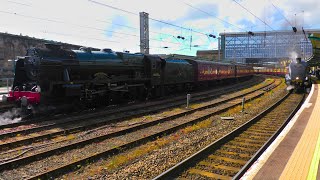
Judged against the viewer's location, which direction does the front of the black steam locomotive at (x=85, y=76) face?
facing the viewer and to the left of the viewer

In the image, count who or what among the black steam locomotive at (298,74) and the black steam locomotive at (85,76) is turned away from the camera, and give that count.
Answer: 0

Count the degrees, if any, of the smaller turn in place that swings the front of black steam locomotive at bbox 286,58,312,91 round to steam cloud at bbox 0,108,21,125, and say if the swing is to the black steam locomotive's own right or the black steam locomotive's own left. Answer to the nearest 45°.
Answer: approximately 45° to the black steam locomotive's own right

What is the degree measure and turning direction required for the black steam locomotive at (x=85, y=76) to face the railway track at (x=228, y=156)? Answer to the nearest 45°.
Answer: approximately 90° to its left

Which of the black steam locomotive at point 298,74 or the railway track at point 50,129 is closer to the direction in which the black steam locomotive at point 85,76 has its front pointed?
the railway track

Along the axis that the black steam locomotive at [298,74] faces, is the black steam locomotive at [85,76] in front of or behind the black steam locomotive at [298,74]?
in front

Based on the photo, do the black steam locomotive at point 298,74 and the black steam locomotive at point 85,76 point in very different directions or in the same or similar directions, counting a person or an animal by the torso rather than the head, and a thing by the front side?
same or similar directions

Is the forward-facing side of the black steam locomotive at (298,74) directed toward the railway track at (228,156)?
yes

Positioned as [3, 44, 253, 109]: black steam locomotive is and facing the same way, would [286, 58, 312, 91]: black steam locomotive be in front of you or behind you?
behind

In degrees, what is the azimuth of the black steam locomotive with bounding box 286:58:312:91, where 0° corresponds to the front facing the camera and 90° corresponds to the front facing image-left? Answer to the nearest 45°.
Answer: approximately 0°
